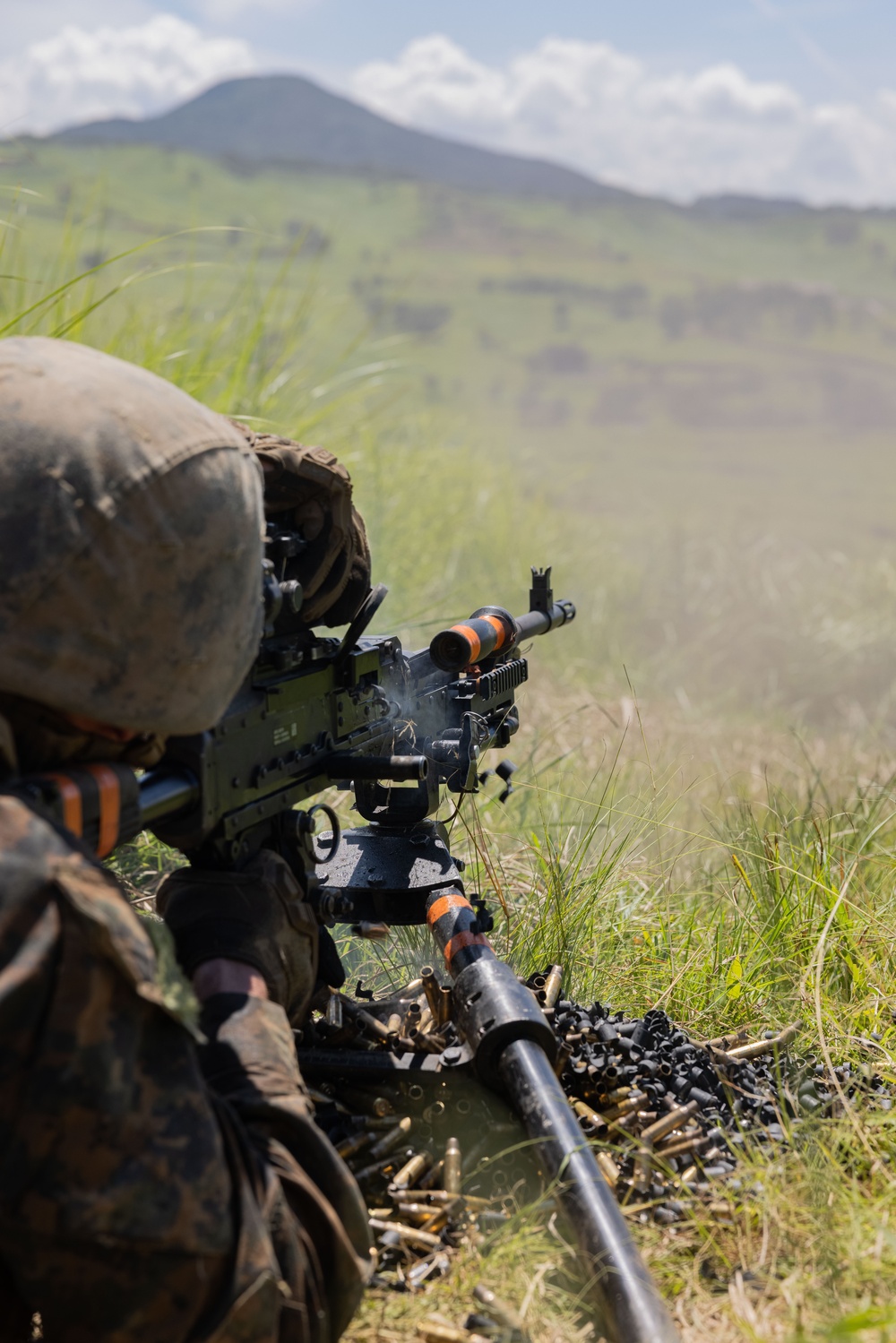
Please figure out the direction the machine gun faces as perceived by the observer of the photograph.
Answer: facing away from the viewer and to the right of the viewer
